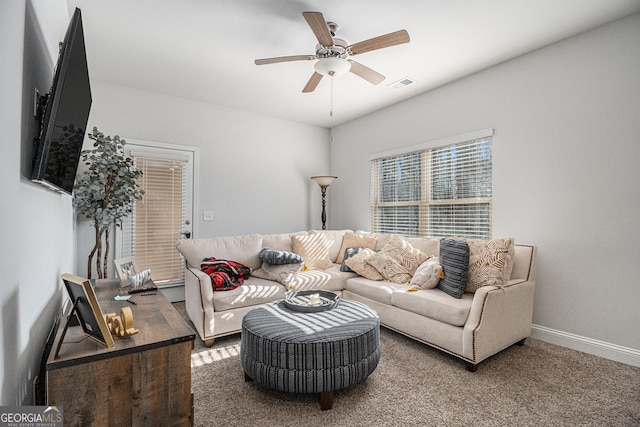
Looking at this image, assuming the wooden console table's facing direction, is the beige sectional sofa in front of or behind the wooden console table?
in front

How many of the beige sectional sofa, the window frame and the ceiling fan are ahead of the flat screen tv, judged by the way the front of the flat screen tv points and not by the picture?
3

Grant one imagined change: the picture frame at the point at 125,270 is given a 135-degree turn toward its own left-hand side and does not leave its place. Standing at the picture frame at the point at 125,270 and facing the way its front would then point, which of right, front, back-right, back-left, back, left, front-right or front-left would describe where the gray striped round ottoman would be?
back-right

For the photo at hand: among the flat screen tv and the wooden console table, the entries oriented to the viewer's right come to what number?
2

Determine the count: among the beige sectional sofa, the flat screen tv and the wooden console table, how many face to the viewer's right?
2

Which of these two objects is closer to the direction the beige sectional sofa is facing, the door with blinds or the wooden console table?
the wooden console table

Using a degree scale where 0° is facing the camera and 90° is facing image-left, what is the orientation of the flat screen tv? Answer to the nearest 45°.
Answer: approximately 270°

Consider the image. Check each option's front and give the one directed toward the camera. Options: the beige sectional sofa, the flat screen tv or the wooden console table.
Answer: the beige sectional sofa

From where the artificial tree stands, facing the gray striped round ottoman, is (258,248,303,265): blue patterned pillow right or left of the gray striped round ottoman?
left

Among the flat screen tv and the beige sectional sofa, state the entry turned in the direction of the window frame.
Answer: the flat screen tv

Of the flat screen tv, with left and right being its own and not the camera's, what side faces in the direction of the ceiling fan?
front

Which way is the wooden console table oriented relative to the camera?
to the viewer's right

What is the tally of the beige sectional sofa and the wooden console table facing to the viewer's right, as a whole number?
1
